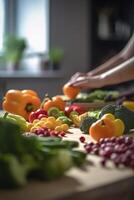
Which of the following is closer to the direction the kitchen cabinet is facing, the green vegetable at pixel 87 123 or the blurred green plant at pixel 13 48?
the green vegetable

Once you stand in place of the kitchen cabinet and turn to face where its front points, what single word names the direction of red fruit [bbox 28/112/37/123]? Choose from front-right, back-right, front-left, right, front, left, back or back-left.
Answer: front

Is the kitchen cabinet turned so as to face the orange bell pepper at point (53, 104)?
yes

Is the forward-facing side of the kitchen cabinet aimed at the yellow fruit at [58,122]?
yes

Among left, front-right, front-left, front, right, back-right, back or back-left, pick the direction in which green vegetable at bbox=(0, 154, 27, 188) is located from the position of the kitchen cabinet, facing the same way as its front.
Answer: front

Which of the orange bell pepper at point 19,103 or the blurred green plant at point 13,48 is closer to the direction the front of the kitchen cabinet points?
the orange bell pepper

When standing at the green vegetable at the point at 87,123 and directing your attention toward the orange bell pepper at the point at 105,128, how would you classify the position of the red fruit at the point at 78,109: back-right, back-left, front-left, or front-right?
back-left

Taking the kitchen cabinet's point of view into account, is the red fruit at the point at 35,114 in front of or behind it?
in front

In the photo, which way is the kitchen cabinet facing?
toward the camera

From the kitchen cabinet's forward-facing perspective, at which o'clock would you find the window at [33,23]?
The window is roughly at 2 o'clock from the kitchen cabinet.

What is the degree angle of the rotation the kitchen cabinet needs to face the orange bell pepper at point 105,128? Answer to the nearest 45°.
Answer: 0° — it already faces it

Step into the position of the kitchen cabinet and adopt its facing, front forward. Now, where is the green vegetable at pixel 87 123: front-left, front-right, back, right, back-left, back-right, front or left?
front

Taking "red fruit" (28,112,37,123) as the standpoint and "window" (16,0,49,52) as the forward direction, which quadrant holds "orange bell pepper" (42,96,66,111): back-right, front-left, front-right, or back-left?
front-right
